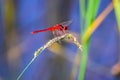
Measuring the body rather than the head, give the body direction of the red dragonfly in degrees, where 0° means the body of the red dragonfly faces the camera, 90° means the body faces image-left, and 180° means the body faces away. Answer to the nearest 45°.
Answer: approximately 270°
